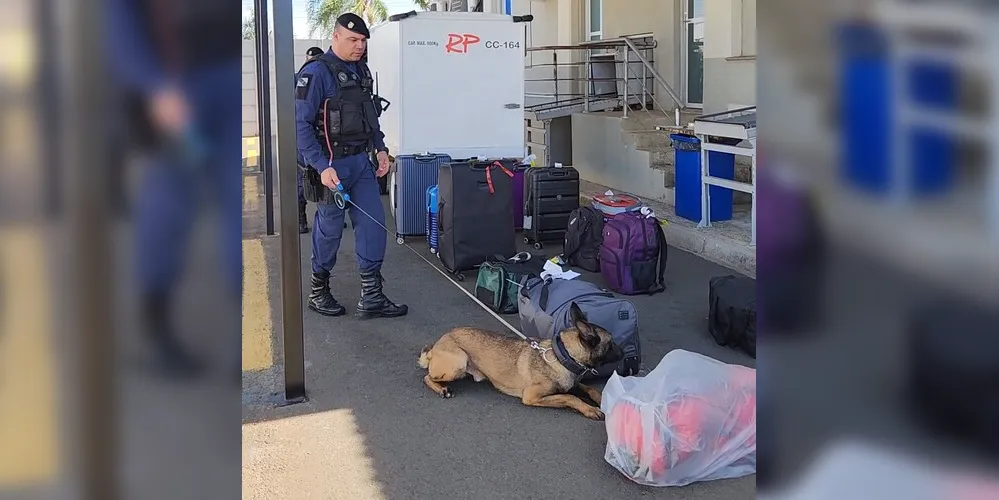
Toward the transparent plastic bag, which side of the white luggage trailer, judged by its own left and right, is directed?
front

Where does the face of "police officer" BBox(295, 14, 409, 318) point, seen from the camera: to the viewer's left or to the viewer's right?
to the viewer's right

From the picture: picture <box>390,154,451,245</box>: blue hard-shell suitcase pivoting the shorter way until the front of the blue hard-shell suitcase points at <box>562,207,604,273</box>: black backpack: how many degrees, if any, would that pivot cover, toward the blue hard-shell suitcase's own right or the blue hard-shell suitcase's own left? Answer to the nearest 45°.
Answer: approximately 45° to the blue hard-shell suitcase's own left

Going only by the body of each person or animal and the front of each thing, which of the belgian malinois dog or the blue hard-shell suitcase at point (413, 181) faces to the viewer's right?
the belgian malinois dog

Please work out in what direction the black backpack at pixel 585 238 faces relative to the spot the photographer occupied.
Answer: facing the viewer and to the left of the viewer

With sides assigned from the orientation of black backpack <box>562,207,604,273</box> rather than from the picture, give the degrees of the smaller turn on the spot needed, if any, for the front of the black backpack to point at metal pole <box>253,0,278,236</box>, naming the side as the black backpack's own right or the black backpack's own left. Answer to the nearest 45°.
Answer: approximately 90° to the black backpack's own right

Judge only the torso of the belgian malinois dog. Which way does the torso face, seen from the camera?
to the viewer's right

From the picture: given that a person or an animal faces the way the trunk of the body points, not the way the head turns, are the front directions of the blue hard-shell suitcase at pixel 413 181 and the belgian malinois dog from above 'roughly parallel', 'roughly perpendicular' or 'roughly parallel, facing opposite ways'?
roughly perpendicular

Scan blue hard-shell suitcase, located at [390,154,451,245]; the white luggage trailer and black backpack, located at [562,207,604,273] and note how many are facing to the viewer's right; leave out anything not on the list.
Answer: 0

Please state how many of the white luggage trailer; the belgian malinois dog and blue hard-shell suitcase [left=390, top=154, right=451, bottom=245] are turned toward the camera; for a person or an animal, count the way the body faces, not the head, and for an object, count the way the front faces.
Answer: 2

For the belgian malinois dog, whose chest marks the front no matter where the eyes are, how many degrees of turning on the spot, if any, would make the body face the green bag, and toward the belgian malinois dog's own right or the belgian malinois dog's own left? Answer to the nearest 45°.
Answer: approximately 90° to the belgian malinois dog's own left

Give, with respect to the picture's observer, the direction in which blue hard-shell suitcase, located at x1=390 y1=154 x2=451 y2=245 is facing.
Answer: facing the viewer
